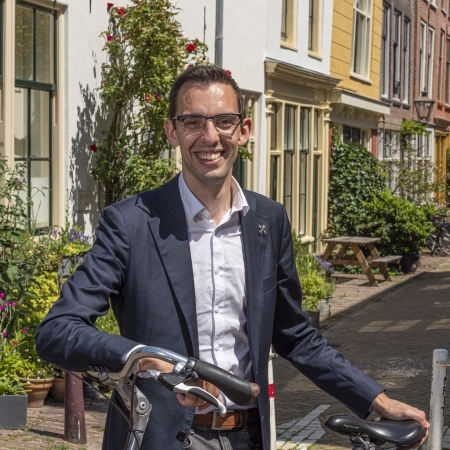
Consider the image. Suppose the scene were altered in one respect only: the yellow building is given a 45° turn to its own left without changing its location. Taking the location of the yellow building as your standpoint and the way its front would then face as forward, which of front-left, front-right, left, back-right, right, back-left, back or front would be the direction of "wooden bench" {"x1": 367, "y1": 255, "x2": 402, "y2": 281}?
right

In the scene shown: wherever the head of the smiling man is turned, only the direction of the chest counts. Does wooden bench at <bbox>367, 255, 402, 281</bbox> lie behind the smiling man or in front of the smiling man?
behind

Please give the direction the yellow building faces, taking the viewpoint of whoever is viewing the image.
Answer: facing the viewer and to the right of the viewer

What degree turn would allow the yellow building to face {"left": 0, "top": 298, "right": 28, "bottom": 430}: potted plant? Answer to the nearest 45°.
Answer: approximately 45° to its right

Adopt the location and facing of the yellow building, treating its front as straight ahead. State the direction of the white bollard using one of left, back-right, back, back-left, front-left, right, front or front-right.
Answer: front-right

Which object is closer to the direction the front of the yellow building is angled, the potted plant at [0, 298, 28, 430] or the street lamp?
the potted plant

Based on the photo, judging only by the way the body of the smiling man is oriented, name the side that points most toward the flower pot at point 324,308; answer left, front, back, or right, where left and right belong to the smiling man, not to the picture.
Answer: back

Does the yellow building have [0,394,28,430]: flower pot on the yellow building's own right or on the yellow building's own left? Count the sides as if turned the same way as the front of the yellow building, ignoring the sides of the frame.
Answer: on the yellow building's own right

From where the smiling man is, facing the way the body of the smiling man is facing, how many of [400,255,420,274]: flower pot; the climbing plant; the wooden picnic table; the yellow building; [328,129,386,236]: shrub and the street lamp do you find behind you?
6

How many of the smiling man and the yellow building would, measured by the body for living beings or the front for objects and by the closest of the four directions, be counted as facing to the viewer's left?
0

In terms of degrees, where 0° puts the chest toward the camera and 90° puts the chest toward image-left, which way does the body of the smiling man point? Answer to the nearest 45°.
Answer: approximately 0°

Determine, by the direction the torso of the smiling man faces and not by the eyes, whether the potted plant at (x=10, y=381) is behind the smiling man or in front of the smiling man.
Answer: behind

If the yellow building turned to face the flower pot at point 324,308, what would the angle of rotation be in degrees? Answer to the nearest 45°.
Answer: approximately 45° to its right
